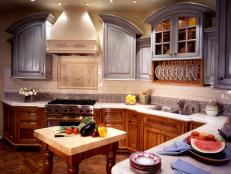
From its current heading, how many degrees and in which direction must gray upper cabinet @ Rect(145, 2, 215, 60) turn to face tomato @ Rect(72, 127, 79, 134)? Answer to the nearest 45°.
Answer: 0° — it already faces it

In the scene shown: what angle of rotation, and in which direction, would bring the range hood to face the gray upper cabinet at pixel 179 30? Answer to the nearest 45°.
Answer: approximately 45° to its left

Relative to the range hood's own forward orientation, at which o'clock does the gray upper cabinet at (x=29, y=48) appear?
The gray upper cabinet is roughly at 4 o'clock from the range hood.

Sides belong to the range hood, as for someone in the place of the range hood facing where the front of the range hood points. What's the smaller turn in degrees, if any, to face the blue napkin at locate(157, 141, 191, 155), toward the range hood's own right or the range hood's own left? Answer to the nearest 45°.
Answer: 0° — it already faces it

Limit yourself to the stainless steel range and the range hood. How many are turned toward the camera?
2

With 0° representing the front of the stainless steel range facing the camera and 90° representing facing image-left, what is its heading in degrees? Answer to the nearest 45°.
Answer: approximately 0°

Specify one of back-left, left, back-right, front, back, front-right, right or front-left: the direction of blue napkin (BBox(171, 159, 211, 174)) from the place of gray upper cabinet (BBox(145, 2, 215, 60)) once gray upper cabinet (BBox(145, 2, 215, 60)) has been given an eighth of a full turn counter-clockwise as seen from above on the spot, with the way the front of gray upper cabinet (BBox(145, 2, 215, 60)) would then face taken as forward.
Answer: front

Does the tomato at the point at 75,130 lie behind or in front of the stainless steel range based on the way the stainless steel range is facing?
in front

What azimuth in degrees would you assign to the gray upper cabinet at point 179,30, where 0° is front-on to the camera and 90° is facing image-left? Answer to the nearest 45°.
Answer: approximately 45°
